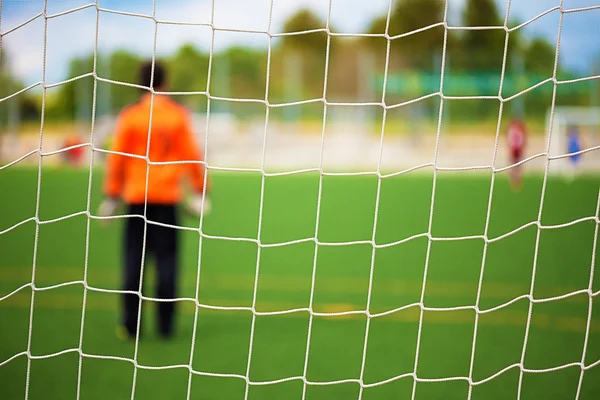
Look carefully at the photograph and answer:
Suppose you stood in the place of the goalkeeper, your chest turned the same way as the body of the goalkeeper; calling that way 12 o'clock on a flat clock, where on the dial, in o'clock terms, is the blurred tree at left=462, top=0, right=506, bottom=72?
The blurred tree is roughly at 1 o'clock from the goalkeeper.

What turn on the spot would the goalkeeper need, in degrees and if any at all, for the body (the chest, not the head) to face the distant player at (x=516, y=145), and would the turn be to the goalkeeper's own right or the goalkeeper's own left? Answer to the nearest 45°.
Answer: approximately 45° to the goalkeeper's own right

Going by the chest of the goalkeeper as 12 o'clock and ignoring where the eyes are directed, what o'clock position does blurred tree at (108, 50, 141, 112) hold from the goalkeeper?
The blurred tree is roughly at 12 o'clock from the goalkeeper.

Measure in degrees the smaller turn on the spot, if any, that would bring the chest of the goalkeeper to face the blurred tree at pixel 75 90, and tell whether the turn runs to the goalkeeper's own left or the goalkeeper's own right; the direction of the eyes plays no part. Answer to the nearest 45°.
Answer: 0° — they already face it

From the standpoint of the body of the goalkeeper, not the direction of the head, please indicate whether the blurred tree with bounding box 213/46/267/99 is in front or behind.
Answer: in front

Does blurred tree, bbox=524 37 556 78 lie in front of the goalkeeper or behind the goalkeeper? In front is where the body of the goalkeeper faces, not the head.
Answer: in front

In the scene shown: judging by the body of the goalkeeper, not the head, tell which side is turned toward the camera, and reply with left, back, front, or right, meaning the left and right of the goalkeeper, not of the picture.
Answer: back
